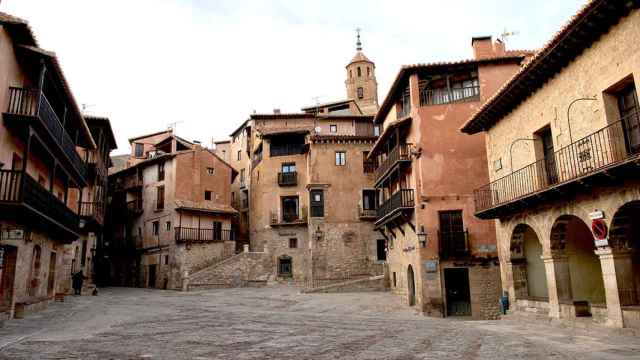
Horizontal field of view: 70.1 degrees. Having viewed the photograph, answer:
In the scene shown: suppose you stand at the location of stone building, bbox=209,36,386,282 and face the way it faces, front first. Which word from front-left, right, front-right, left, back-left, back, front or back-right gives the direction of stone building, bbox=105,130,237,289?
right

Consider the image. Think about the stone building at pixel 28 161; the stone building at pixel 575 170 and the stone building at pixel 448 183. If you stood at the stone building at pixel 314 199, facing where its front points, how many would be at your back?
0

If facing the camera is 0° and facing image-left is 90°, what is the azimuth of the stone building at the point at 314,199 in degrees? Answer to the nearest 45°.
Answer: approximately 0°

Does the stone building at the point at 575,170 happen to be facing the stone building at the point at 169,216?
no

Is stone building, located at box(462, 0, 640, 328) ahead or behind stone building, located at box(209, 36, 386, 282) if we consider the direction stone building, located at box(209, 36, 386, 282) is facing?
ahead

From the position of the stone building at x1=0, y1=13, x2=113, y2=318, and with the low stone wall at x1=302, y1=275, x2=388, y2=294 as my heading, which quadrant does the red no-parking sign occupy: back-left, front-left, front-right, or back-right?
front-right

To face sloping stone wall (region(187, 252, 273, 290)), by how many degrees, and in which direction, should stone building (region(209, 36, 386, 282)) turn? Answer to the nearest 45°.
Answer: approximately 90° to its right

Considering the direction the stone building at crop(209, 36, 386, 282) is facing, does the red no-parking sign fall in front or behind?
in front

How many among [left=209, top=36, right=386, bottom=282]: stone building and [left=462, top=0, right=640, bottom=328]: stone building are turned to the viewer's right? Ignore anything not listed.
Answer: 0

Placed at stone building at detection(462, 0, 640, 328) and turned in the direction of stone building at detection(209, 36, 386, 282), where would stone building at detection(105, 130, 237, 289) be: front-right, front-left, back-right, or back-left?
front-left

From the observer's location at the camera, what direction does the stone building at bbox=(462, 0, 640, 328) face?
facing the viewer and to the left of the viewer

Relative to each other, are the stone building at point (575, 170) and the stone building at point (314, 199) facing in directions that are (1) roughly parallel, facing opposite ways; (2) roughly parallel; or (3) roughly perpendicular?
roughly perpendicular

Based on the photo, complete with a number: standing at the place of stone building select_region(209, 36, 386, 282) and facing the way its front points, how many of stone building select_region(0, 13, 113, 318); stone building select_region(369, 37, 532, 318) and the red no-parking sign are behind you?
0

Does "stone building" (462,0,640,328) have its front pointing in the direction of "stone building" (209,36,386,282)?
no

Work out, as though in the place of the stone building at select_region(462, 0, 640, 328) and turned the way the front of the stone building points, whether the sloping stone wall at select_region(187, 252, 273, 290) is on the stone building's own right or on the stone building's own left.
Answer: on the stone building's own right

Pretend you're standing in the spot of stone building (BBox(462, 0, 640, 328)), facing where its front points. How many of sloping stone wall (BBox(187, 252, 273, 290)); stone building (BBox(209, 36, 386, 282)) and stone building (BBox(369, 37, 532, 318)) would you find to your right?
3
